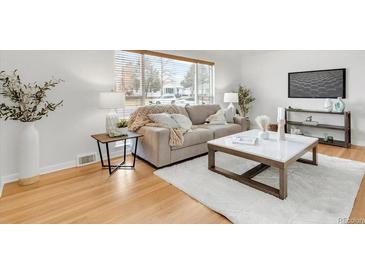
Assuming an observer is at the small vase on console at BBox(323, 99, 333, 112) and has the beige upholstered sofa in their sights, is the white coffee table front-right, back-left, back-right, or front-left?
front-left

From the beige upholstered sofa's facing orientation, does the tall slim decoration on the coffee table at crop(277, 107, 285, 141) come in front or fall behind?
in front

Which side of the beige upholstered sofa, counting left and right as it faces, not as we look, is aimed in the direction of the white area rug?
front

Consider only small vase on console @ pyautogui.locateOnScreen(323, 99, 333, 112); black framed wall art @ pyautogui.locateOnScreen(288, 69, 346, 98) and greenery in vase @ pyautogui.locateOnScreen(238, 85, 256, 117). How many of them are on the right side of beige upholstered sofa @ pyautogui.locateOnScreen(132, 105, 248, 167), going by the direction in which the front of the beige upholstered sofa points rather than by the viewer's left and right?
0

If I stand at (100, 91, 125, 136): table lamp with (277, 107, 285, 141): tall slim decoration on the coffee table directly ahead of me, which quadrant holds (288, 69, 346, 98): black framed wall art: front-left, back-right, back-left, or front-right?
front-left

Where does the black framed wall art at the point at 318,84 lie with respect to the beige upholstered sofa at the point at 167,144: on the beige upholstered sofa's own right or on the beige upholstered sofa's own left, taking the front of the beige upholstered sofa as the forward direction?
on the beige upholstered sofa's own left

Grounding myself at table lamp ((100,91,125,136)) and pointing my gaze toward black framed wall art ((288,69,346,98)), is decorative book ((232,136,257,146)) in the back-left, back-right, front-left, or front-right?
front-right

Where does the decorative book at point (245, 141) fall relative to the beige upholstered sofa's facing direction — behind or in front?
in front

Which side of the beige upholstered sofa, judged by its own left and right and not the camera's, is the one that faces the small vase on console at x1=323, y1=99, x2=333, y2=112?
left
